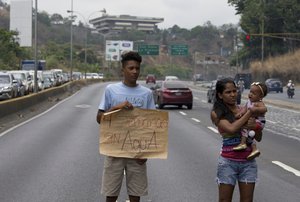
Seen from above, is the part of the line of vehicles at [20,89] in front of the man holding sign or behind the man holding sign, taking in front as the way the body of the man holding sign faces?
behind

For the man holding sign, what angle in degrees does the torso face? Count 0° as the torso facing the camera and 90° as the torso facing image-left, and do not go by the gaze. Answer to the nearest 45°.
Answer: approximately 0°

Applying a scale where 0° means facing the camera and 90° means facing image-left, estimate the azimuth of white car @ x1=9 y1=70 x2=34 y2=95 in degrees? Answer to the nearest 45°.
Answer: approximately 45°

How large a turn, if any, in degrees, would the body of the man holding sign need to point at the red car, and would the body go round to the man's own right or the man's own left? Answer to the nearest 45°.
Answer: approximately 180°

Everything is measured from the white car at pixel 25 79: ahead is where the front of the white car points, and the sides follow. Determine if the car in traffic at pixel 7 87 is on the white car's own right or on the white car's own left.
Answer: on the white car's own right

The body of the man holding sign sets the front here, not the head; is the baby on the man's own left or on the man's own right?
on the man's own left

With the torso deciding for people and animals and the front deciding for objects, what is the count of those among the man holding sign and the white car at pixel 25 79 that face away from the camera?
0

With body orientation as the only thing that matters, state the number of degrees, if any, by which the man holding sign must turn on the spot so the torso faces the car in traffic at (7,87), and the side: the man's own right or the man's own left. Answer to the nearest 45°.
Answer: approximately 180°
